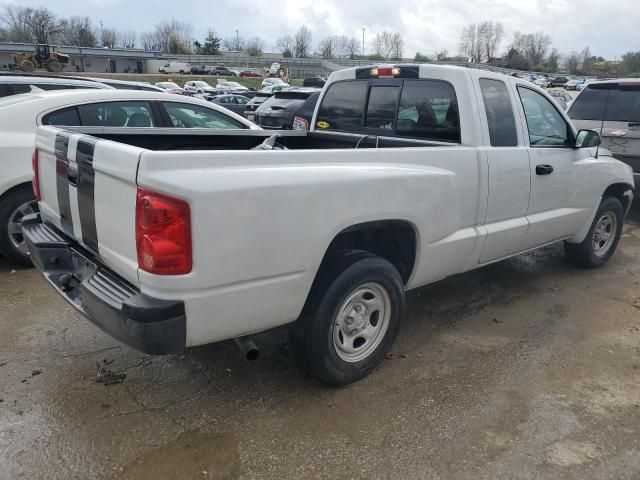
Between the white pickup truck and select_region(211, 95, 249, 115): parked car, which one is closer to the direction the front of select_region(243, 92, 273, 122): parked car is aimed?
the white pickup truck

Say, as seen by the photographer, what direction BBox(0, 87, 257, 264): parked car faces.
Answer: facing to the right of the viewer

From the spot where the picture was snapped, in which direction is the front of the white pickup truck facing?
facing away from the viewer and to the right of the viewer

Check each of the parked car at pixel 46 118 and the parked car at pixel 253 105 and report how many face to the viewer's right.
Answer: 1

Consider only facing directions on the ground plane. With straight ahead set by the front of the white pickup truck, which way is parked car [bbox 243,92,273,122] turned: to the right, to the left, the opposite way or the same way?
the opposite way

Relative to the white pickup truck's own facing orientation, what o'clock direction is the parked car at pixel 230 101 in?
The parked car is roughly at 10 o'clock from the white pickup truck.

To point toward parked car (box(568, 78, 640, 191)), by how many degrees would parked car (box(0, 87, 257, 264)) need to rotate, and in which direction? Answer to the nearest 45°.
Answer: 0° — it already faces it

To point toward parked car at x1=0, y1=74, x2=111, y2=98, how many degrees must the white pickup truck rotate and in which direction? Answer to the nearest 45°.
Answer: approximately 90° to its left

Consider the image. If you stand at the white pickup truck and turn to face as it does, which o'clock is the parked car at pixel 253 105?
The parked car is roughly at 10 o'clock from the white pickup truck.

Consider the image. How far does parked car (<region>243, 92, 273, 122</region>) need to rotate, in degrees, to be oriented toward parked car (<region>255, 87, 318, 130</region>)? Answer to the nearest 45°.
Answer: approximately 45° to its left

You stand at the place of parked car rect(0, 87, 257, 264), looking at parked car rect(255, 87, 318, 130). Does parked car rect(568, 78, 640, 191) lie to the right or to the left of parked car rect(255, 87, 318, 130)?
right

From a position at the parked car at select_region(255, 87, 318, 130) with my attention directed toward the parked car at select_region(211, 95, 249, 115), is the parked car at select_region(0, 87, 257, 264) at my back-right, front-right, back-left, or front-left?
back-left
